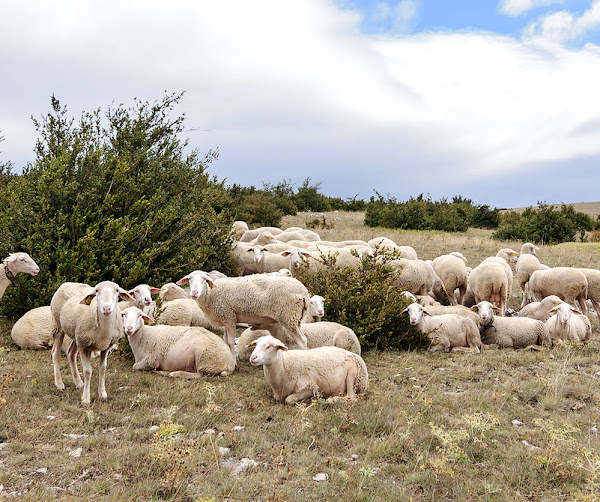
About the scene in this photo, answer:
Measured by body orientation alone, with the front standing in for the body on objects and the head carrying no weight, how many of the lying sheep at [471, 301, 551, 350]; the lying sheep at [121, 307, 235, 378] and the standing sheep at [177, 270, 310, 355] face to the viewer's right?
0

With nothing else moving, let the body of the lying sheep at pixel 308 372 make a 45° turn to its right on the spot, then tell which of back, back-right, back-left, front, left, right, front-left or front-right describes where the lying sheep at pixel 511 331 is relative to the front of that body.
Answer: right

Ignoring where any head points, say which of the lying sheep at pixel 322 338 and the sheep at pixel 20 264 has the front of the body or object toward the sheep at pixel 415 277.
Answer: the sheep at pixel 20 264

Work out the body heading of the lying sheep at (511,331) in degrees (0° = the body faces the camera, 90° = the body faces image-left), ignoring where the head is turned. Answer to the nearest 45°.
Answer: approximately 90°

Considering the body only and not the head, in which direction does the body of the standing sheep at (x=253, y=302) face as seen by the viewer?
to the viewer's left

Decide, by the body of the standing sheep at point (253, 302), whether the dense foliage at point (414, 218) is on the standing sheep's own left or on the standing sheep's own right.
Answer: on the standing sheep's own right

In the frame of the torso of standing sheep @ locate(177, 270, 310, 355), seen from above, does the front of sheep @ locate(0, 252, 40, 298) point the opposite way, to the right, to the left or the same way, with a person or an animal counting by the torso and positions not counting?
the opposite way

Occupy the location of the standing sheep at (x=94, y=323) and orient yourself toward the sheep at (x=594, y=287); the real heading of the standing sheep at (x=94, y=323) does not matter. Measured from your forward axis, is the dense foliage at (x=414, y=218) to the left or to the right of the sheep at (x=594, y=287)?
left

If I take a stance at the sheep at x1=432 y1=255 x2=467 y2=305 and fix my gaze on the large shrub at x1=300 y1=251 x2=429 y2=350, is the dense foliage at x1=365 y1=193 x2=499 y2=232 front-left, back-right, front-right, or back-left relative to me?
back-right
